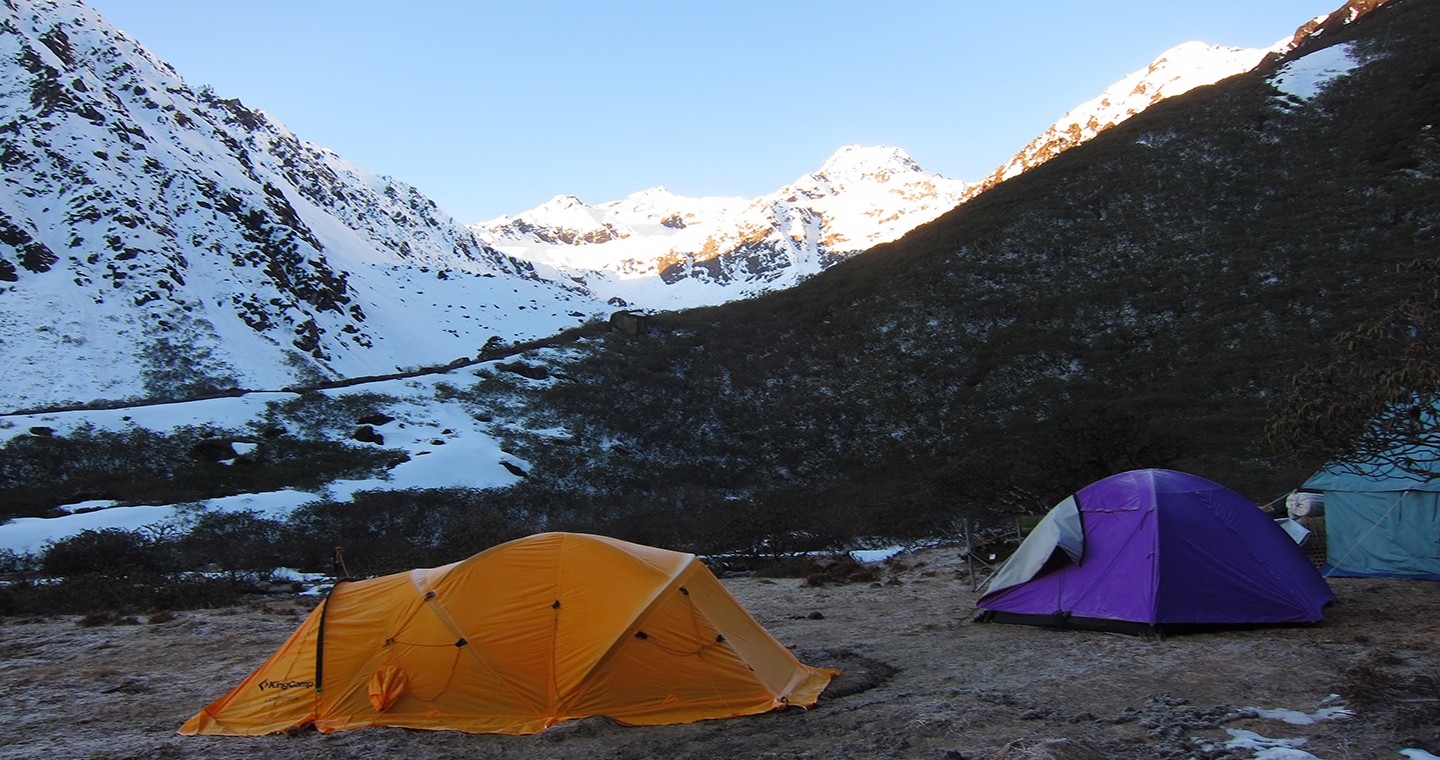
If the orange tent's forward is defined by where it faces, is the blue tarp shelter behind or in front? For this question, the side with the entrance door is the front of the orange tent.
behind

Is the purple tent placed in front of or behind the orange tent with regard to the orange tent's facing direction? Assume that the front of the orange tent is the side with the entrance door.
behind
